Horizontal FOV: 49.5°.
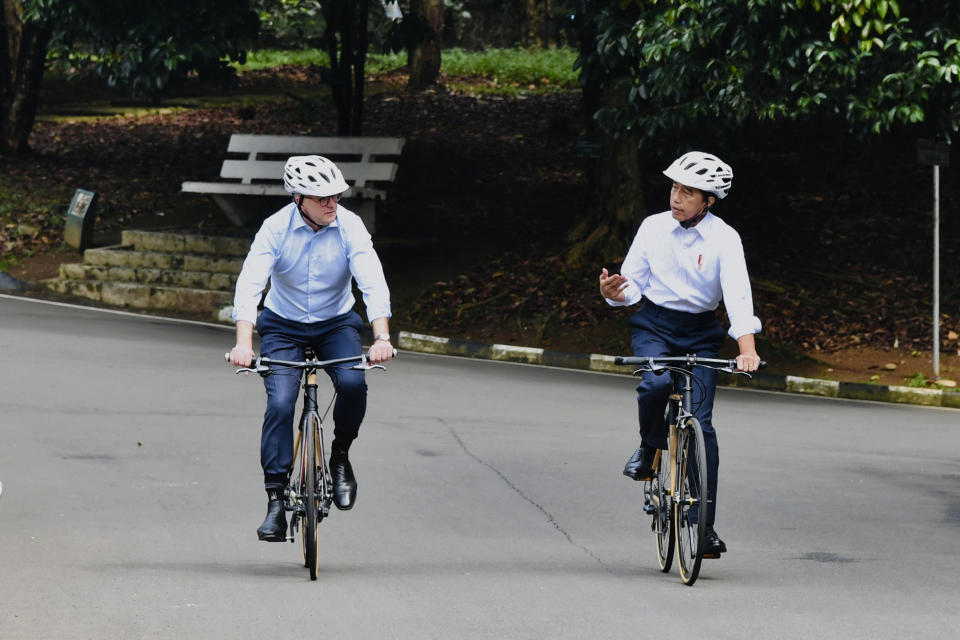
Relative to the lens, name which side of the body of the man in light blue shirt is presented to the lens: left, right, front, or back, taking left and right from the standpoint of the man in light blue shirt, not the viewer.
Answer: front

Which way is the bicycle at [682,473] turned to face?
toward the camera

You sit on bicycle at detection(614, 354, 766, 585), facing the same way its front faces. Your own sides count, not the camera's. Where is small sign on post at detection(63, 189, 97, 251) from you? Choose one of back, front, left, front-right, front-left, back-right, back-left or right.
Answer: back-right

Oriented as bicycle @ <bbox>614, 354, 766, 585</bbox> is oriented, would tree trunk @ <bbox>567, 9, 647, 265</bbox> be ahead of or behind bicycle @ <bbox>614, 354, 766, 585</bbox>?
behind

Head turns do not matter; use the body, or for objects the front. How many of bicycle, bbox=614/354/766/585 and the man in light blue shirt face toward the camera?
2

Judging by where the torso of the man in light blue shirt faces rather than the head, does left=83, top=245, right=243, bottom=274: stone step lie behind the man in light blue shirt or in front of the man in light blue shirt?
behind

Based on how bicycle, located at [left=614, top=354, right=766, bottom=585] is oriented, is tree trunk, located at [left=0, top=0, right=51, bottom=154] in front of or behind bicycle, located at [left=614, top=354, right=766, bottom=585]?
behind
